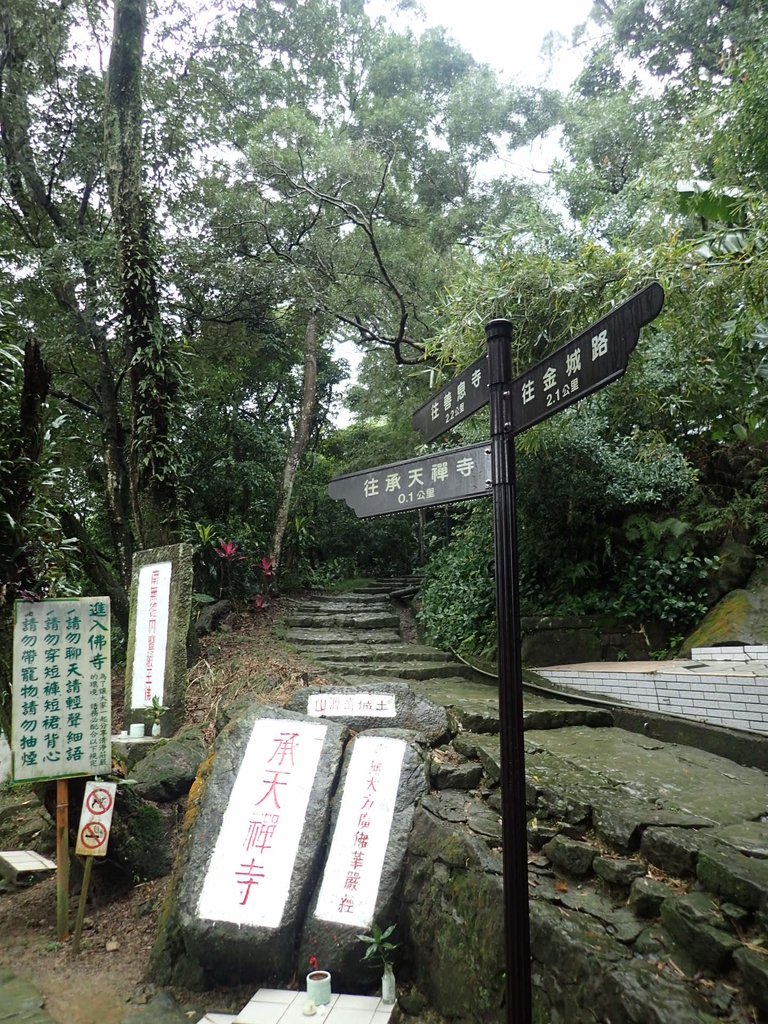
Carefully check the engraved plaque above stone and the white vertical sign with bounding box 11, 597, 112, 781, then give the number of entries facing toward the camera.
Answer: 2

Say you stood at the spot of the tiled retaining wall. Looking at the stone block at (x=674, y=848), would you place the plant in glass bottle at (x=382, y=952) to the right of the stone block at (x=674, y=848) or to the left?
right

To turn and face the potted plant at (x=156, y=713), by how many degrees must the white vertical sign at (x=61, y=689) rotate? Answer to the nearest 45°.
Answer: approximately 135° to its left

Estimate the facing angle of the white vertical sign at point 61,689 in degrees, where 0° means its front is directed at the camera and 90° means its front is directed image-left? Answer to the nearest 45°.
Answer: approximately 0°

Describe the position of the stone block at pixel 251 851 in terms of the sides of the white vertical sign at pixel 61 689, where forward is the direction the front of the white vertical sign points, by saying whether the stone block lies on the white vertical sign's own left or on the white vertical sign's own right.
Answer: on the white vertical sign's own left

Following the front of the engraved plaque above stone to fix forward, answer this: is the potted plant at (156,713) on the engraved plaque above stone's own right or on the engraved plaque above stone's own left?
on the engraved plaque above stone's own right

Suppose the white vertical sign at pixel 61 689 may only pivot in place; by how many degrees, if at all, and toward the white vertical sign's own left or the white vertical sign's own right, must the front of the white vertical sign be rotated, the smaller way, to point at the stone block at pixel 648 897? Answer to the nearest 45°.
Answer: approximately 45° to the white vertical sign's own left

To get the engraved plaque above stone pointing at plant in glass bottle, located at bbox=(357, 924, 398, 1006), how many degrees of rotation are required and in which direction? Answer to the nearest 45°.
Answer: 0° — it already faces it

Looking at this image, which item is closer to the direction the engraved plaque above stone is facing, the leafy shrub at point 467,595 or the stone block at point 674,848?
the stone block

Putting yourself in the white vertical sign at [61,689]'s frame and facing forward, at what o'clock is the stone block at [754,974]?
The stone block is roughly at 11 o'clock from the white vertical sign.

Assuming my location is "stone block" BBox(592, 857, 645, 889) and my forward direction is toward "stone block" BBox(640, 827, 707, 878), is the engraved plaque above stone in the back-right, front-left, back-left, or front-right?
back-left

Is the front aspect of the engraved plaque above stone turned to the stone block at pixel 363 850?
yes
